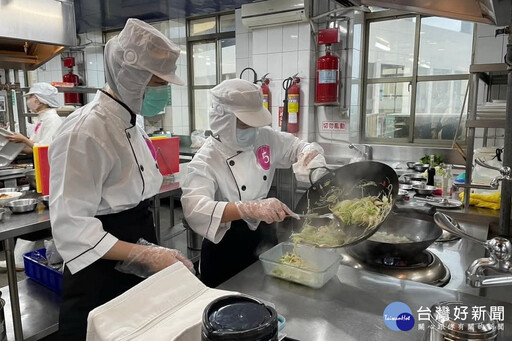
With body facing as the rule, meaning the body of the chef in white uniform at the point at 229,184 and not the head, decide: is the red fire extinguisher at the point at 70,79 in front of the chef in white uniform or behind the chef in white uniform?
behind

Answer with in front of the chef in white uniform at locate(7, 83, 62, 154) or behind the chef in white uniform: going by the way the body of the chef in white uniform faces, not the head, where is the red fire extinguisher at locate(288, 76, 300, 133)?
behind

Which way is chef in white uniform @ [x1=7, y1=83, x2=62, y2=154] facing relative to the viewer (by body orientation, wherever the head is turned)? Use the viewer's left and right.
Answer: facing to the left of the viewer

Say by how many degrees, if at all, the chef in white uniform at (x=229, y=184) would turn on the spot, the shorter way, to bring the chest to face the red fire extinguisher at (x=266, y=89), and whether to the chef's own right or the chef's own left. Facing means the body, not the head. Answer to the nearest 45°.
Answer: approximately 135° to the chef's own left

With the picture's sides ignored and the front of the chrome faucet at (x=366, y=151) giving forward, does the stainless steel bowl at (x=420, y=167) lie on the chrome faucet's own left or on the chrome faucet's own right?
on the chrome faucet's own left

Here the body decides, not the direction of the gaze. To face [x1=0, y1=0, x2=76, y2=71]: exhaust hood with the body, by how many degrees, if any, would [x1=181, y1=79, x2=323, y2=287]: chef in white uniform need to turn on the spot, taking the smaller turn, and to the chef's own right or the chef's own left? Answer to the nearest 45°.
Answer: approximately 180°

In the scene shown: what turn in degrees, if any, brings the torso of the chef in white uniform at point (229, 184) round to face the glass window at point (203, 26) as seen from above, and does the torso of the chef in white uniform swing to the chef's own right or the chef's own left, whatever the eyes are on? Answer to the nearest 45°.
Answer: approximately 135° to the chef's own left

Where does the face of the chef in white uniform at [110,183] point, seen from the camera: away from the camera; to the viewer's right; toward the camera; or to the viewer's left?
to the viewer's right

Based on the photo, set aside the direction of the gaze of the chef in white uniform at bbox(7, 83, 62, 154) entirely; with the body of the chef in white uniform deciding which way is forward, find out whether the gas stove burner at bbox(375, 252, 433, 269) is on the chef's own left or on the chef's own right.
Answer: on the chef's own left

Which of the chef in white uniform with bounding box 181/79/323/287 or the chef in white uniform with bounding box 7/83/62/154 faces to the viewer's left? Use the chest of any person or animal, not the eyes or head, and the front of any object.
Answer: the chef in white uniform with bounding box 7/83/62/154

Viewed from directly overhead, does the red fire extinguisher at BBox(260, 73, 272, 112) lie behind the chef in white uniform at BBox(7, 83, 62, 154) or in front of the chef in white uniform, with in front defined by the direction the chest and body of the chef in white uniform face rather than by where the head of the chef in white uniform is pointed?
behind
